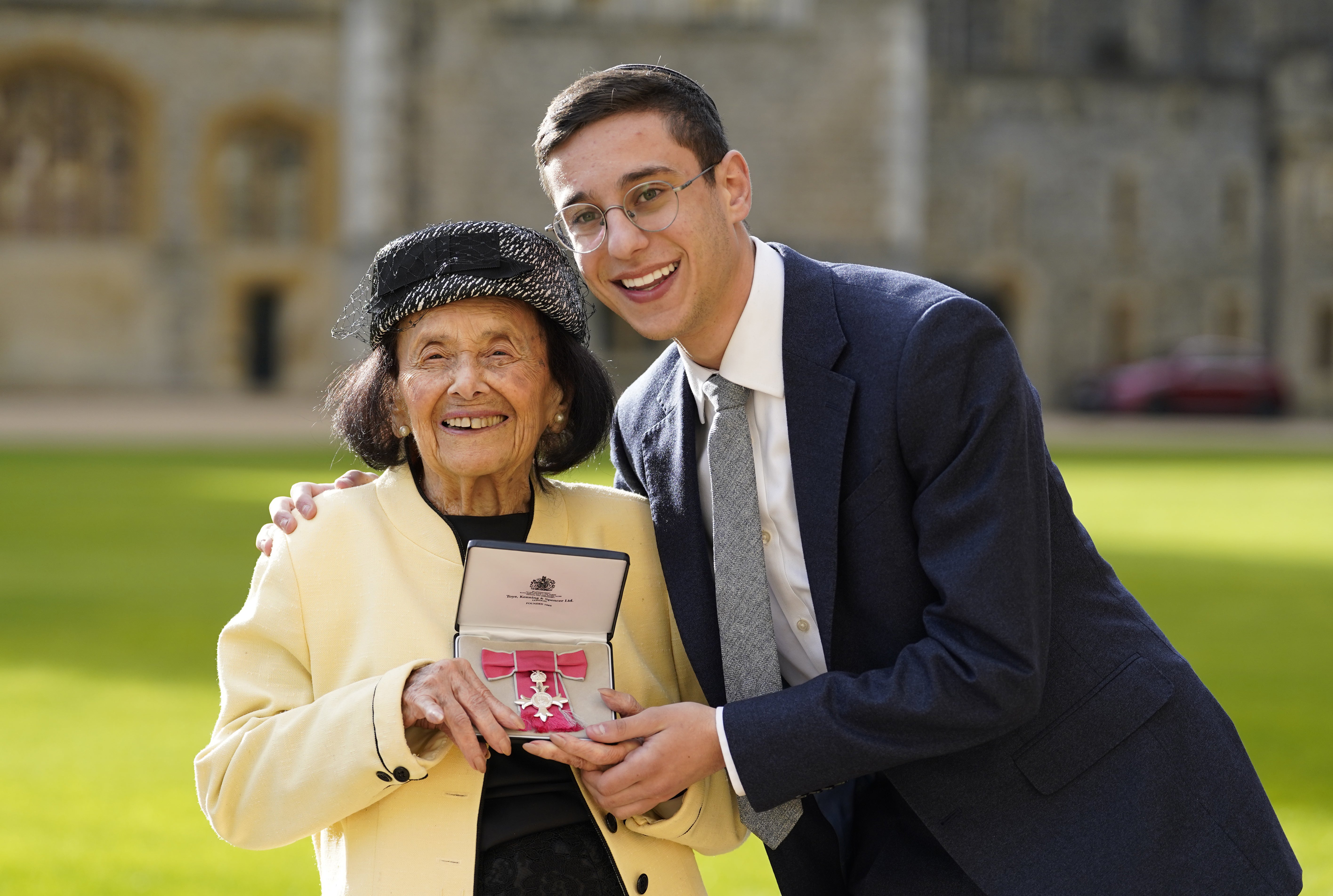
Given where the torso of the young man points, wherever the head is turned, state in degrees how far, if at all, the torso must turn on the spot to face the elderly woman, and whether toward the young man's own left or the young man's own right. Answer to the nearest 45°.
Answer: approximately 45° to the young man's own right

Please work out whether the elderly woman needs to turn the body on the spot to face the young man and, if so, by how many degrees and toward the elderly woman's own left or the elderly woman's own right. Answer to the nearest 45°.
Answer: approximately 90° to the elderly woman's own left

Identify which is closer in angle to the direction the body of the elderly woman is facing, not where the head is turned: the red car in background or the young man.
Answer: the young man

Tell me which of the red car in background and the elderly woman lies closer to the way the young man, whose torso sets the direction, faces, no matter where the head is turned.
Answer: the elderly woman

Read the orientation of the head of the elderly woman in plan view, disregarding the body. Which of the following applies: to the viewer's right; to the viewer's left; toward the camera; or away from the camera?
toward the camera

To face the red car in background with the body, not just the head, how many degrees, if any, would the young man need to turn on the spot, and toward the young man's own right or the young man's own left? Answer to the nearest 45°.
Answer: approximately 135° to the young man's own right

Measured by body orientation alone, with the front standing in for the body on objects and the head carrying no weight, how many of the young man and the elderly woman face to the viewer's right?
0

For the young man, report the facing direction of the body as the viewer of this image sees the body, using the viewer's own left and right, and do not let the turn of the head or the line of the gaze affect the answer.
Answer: facing the viewer and to the left of the viewer

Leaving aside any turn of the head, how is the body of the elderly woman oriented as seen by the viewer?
toward the camera
